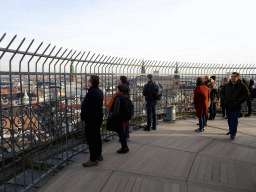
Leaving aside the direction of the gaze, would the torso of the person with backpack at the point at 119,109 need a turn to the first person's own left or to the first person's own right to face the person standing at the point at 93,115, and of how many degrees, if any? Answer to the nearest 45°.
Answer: approximately 45° to the first person's own left

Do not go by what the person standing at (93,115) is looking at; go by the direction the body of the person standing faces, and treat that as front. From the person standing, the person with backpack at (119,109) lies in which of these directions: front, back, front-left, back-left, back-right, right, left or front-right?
back-right

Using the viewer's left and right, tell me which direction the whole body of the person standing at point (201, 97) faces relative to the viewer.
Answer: facing away from the viewer and to the left of the viewer

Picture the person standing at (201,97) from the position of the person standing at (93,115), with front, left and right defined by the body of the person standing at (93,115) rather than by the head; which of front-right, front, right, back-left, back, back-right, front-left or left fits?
back-right

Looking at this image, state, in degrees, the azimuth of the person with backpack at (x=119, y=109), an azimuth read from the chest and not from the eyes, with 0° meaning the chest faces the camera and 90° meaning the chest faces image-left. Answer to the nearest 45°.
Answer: approximately 90°

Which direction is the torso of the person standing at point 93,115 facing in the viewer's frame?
to the viewer's left

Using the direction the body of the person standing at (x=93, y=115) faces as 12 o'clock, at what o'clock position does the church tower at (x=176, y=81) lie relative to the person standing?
The church tower is roughly at 4 o'clock from the person standing.

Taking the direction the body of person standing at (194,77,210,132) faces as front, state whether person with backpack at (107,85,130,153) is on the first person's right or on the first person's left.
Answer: on the first person's left

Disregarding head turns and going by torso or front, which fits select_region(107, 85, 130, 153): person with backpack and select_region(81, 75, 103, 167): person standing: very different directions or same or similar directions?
same or similar directions
